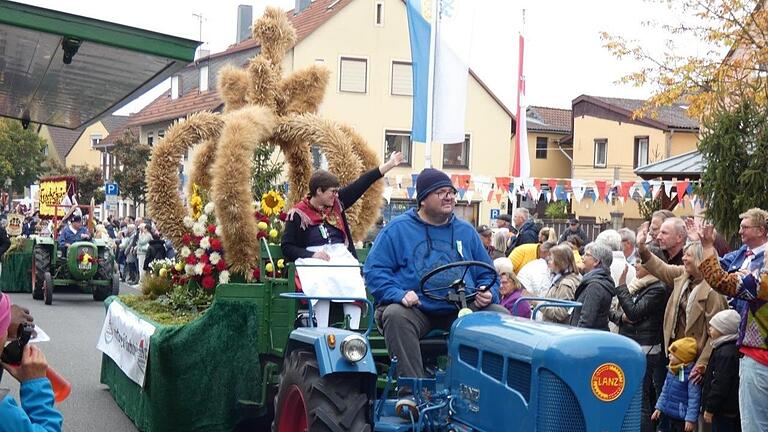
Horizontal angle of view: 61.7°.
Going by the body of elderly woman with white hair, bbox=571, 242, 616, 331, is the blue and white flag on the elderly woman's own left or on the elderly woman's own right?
on the elderly woman's own right

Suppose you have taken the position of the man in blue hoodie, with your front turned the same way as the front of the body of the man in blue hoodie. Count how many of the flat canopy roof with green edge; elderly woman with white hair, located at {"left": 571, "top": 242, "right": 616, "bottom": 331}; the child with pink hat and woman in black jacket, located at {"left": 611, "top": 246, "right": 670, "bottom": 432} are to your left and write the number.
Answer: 2

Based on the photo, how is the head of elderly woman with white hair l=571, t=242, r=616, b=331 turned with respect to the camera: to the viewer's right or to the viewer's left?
to the viewer's left

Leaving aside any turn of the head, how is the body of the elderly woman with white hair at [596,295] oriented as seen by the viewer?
to the viewer's left

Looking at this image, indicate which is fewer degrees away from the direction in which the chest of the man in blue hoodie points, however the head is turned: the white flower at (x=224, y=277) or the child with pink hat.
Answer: the child with pink hat

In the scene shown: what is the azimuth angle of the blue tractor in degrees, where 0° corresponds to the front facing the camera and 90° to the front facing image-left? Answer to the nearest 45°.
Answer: approximately 315°

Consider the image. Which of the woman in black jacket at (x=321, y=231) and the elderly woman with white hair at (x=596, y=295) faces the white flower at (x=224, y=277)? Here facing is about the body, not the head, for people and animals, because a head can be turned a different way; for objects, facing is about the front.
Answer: the elderly woman with white hair

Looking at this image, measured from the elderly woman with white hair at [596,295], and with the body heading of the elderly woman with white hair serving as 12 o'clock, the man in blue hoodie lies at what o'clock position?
The man in blue hoodie is roughly at 10 o'clock from the elderly woman with white hair.
